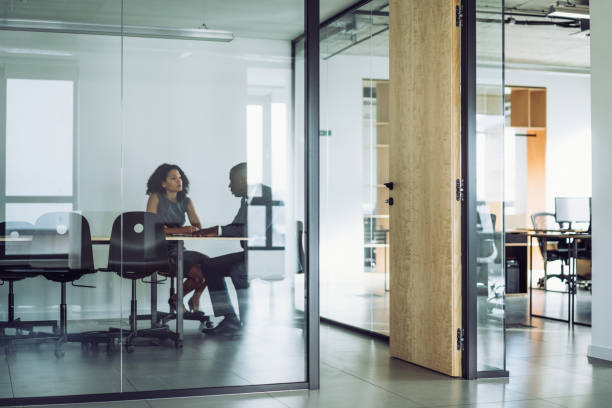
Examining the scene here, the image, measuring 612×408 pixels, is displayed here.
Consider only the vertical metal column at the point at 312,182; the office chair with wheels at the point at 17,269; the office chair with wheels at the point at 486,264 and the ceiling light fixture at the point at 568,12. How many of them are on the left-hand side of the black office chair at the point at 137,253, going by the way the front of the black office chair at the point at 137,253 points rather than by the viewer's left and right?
1

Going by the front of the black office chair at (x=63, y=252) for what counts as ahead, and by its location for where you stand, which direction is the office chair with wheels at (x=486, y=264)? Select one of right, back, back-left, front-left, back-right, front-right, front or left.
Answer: right

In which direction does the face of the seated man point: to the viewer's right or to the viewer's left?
to the viewer's left

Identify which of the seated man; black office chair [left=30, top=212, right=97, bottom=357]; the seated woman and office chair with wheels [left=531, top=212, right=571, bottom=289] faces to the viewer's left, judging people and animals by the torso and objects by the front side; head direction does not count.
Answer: the seated man

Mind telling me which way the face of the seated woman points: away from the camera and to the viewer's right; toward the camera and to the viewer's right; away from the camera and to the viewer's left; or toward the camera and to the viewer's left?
toward the camera and to the viewer's right

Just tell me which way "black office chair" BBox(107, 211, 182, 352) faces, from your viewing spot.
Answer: facing away from the viewer

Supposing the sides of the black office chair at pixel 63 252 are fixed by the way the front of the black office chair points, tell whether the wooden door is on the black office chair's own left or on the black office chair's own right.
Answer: on the black office chair's own right

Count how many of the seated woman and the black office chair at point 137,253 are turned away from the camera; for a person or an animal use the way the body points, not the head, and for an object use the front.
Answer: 1

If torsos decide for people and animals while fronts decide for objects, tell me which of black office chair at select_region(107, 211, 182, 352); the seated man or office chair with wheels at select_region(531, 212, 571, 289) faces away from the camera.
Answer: the black office chair

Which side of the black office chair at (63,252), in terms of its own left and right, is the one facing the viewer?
back

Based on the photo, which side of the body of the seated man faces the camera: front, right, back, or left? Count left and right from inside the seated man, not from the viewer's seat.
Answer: left

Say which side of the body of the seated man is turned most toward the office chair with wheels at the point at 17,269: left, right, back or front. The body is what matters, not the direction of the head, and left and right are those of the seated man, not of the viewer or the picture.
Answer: front

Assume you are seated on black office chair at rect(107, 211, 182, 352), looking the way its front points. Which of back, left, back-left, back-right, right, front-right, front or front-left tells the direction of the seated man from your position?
right

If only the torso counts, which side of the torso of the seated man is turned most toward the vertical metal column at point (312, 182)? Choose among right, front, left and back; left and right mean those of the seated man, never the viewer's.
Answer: left
